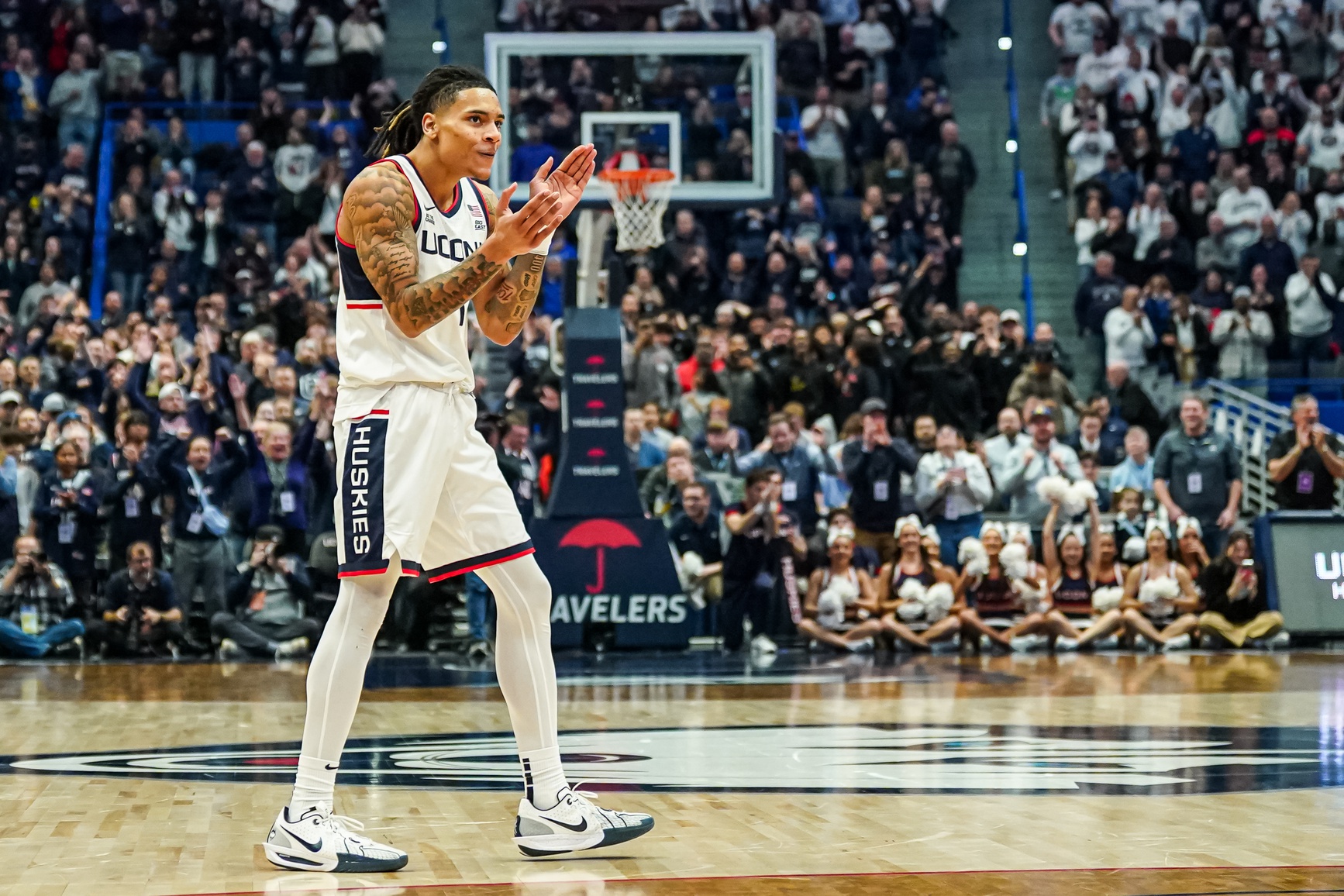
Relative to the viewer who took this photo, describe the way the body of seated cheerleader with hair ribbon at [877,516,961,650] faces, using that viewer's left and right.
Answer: facing the viewer

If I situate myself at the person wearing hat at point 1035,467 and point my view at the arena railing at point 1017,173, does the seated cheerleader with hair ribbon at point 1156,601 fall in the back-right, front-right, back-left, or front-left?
back-right

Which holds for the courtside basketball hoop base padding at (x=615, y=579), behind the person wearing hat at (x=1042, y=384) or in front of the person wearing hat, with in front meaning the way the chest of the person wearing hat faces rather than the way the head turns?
in front

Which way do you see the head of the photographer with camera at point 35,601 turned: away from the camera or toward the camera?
toward the camera

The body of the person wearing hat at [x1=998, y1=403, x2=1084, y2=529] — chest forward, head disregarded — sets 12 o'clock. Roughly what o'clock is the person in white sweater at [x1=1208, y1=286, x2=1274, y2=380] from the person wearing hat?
The person in white sweater is roughly at 7 o'clock from the person wearing hat.

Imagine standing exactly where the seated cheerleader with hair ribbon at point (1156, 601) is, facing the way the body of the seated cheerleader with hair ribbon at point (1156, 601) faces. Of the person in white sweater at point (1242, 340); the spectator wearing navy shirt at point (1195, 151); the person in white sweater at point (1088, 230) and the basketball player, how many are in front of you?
1

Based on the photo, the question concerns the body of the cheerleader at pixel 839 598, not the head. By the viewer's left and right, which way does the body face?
facing the viewer

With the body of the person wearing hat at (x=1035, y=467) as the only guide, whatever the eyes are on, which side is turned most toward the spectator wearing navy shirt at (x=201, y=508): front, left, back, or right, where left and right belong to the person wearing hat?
right

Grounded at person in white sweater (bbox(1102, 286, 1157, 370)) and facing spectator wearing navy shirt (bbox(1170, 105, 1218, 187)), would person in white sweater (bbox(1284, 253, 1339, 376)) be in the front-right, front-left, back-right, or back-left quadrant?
front-right

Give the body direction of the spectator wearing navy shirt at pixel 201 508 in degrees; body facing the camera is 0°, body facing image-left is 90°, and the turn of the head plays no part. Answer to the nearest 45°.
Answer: approximately 0°

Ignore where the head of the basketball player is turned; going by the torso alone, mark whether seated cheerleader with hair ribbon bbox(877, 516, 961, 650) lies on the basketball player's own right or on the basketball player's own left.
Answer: on the basketball player's own left

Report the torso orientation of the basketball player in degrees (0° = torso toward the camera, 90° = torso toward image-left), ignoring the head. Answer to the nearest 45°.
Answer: approximately 315°

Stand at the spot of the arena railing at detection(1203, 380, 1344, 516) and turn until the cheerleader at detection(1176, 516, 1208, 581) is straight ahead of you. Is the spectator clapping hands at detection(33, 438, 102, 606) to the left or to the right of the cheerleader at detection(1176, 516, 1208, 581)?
right

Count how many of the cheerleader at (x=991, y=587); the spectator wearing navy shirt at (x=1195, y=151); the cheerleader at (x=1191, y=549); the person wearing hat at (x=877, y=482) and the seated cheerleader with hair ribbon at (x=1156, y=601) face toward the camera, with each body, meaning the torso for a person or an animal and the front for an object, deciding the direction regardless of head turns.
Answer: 5

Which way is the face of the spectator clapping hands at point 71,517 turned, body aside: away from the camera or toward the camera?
toward the camera

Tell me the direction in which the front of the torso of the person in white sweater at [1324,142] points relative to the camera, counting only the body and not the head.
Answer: toward the camera

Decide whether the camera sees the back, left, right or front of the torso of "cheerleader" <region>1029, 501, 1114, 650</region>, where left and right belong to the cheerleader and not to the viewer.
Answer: front
